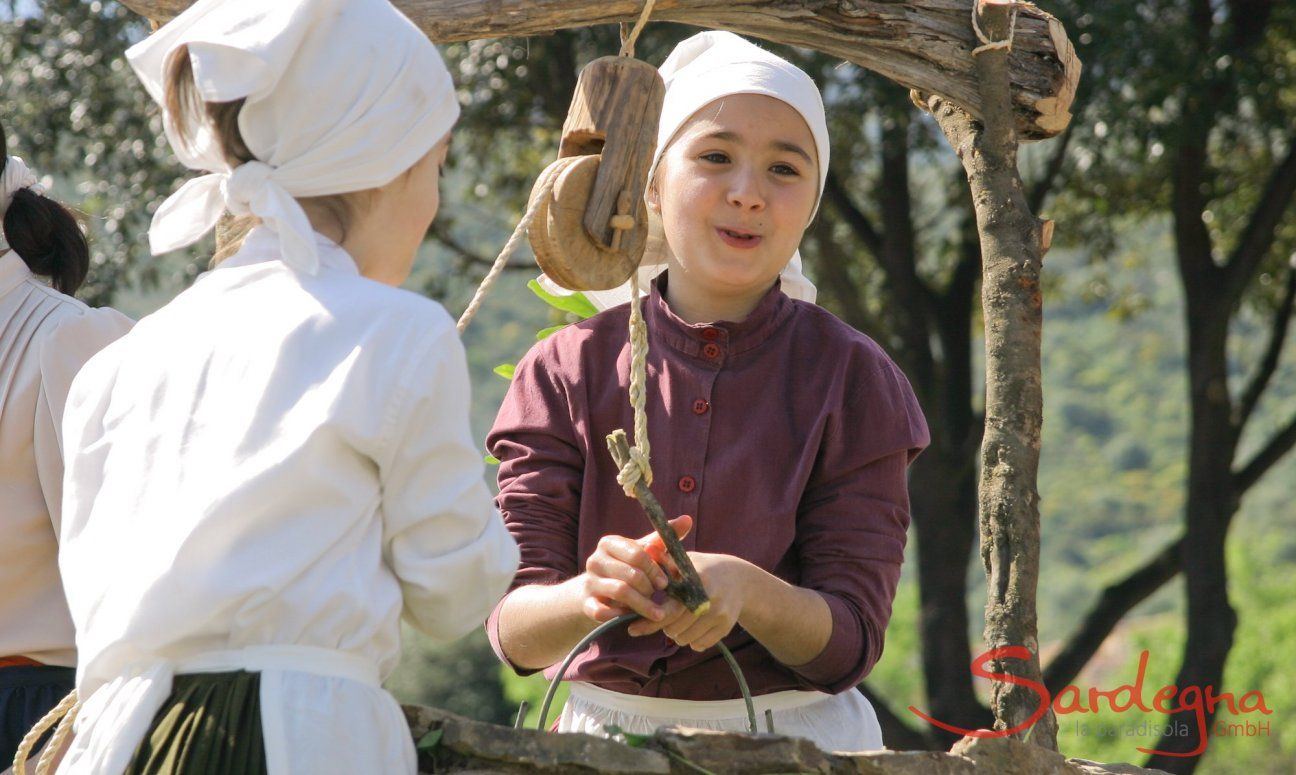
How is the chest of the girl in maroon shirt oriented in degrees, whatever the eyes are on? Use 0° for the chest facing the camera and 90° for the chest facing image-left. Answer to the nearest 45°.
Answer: approximately 0°

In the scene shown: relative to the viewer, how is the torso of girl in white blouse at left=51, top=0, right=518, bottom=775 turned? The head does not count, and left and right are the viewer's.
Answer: facing away from the viewer and to the right of the viewer

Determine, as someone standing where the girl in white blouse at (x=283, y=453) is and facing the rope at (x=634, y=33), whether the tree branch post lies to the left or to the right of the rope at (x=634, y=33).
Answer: right

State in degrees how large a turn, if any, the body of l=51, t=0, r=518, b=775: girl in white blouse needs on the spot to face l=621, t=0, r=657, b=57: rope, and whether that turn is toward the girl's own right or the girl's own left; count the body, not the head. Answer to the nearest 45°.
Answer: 0° — they already face it

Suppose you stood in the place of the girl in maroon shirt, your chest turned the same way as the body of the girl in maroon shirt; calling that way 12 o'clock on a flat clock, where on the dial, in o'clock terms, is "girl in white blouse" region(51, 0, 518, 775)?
The girl in white blouse is roughly at 1 o'clock from the girl in maroon shirt.

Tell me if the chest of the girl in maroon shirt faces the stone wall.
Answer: yes

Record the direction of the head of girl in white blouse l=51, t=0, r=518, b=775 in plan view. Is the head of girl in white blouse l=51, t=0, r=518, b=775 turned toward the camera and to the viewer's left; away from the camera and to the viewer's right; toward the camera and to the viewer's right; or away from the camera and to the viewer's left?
away from the camera and to the viewer's right

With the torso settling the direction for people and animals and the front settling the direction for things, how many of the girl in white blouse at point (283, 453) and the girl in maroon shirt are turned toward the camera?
1
